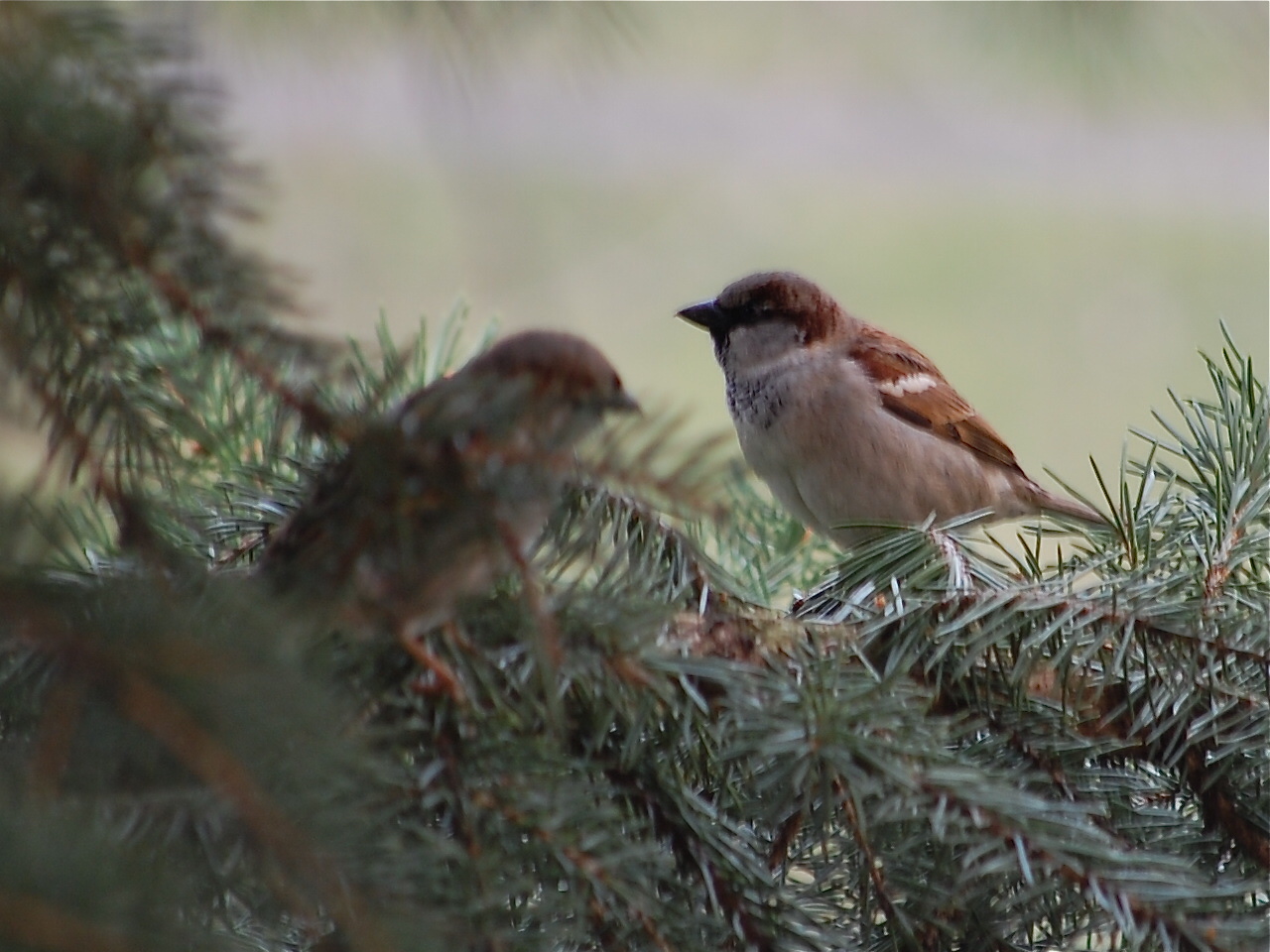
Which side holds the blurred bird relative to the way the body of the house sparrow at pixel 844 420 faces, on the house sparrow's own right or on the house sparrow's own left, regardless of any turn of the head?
on the house sparrow's own left

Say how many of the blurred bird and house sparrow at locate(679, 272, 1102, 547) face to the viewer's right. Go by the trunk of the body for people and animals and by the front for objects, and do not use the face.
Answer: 1

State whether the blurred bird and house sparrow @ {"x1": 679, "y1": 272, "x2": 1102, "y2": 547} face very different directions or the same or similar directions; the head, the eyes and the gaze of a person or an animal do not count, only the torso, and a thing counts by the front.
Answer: very different directions

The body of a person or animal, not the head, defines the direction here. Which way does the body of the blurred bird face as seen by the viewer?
to the viewer's right

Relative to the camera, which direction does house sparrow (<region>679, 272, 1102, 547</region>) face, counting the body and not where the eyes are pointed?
to the viewer's left
